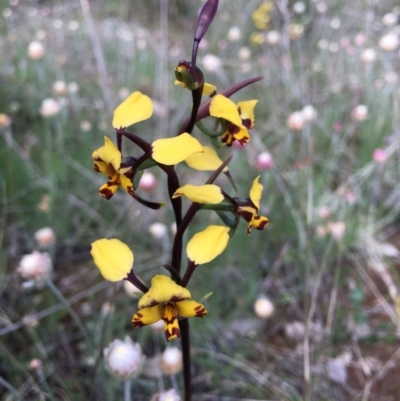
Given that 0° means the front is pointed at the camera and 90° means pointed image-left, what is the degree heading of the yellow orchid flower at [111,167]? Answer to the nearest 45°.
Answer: approximately 45°

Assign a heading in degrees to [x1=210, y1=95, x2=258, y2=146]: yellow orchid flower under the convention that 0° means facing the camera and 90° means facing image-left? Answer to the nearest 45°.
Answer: approximately 315°

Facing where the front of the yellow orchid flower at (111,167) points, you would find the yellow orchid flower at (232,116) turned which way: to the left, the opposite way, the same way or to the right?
to the left
